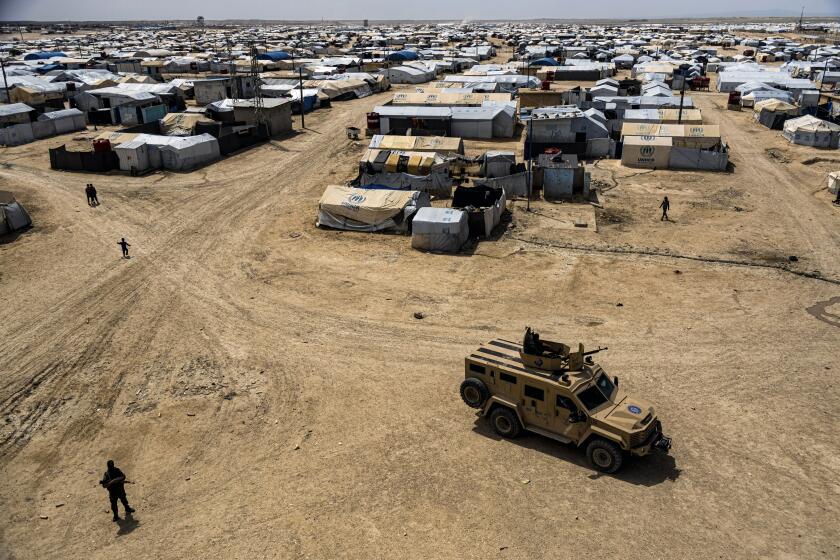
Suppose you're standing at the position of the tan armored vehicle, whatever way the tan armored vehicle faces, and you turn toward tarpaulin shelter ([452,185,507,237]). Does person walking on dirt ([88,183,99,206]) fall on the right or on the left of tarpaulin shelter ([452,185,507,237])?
left

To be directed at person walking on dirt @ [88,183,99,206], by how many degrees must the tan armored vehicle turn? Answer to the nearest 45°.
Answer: approximately 180°

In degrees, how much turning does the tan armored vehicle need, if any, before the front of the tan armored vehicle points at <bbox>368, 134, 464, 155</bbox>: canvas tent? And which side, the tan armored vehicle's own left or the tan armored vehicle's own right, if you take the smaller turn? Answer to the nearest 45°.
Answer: approximately 135° to the tan armored vehicle's own left

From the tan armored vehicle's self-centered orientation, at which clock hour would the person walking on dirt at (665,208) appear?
The person walking on dirt is roughly at 8 o'clock from the tan armored vehicle.

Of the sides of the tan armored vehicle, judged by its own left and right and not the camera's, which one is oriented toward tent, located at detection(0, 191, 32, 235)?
back

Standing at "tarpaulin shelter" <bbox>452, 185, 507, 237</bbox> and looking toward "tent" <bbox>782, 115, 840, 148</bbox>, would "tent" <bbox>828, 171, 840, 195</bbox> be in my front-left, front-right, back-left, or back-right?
front-right

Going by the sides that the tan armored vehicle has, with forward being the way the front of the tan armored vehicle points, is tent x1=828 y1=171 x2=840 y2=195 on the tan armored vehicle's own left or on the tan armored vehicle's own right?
on the tan armored vehicle's own left

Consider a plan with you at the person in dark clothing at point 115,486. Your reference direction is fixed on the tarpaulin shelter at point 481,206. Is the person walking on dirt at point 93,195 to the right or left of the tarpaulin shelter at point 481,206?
left

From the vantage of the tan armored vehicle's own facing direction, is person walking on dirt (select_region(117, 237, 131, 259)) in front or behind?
behind

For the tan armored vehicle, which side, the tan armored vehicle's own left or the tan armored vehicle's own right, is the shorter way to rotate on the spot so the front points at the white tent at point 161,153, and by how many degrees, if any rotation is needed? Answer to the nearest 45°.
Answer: approximately 180°

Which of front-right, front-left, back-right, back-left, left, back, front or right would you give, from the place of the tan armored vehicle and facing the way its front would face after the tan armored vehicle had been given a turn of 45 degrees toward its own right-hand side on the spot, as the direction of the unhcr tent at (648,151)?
back

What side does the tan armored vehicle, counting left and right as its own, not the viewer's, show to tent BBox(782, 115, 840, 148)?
left

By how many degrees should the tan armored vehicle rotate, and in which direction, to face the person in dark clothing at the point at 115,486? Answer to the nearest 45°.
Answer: approximately 90° to its right

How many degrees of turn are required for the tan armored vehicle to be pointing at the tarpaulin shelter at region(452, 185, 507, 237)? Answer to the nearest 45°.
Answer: approximately 135° to its left

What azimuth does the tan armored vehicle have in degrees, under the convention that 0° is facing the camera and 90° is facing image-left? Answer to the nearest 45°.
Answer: approximately 315°
